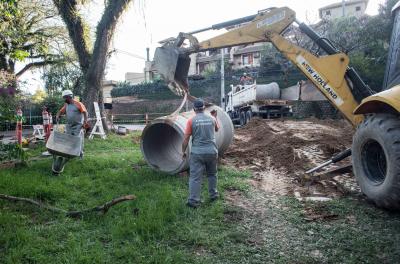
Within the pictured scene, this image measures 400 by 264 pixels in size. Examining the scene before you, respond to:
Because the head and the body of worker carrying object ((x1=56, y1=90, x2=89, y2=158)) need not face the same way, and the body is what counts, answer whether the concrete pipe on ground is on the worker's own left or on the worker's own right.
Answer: on the worker's own left

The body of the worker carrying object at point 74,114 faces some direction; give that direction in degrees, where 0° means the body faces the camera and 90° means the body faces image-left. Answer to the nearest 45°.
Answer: approximately 45°

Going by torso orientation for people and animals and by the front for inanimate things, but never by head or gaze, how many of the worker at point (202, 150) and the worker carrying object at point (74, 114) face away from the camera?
1

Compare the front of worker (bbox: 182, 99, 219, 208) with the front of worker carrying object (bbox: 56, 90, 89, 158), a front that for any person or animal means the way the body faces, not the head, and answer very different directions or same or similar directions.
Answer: very different directions

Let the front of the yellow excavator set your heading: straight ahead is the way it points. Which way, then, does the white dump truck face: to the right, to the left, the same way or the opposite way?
the opposite way

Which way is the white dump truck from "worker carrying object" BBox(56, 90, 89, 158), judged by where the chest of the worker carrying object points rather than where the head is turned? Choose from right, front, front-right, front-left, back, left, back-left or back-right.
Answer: back

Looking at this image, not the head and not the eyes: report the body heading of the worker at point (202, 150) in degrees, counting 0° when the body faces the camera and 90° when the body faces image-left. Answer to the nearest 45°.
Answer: approximately 180°

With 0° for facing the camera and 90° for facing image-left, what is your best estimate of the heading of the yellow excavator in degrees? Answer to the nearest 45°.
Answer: approximately 315°

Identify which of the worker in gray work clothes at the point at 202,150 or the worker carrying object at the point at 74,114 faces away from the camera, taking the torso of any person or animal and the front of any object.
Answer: the worker in gray work clothes at the point at 202,150
